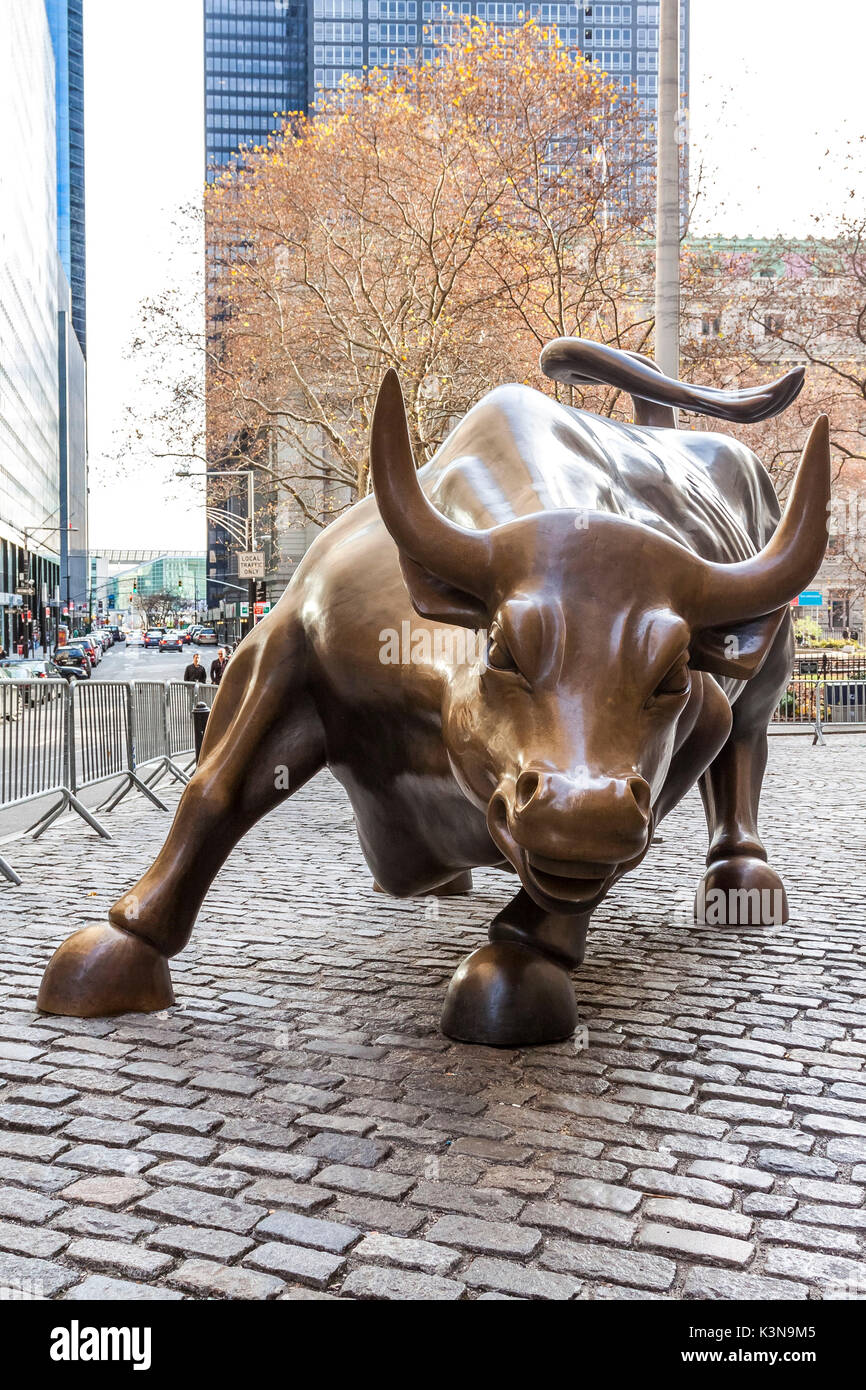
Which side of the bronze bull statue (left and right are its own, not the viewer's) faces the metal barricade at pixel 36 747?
right

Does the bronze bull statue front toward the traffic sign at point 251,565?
no

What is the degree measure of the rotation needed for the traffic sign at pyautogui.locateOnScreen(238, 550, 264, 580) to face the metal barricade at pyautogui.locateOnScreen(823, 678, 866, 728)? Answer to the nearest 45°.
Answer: approximately 45° to its left

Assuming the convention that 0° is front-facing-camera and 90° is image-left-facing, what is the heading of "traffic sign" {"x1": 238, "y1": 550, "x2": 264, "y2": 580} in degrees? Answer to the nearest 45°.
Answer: approximately 0°

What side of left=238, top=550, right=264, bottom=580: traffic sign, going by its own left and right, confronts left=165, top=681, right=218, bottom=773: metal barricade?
front

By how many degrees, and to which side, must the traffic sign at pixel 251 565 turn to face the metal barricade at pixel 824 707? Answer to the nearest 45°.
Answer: approximately 45° to its left

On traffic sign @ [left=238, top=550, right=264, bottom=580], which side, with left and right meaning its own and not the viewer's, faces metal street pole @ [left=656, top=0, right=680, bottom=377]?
front

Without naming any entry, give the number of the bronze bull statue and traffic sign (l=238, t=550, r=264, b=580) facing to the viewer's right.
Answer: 0

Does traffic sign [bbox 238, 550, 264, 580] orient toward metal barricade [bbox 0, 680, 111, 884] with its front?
yes

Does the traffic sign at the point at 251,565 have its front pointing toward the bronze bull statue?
yes

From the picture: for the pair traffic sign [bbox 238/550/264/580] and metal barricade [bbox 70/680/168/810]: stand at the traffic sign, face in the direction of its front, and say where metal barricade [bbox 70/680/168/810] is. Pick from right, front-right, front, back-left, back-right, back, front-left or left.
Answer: front

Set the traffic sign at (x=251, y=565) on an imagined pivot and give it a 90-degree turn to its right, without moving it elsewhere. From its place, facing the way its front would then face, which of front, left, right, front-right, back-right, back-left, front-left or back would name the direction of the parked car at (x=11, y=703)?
left

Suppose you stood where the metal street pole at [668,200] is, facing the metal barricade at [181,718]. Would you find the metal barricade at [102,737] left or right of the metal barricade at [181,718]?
left

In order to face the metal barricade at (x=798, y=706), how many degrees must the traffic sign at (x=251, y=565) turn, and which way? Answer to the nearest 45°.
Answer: approximately 45° to its left

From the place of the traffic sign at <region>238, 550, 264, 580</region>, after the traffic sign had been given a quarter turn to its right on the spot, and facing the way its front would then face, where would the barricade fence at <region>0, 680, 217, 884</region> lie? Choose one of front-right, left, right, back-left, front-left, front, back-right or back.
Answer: left

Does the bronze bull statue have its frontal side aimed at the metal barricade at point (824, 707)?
no
